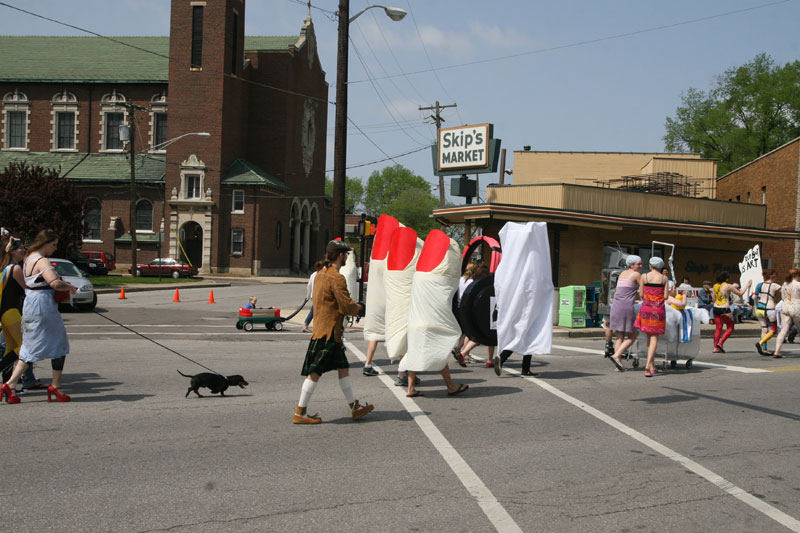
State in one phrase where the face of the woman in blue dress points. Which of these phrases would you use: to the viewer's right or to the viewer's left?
to the viewer's right

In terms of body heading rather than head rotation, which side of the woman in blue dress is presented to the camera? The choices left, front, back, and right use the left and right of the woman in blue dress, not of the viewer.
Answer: right

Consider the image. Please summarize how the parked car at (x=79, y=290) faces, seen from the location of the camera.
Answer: facing the viewer and to the right of the viewer

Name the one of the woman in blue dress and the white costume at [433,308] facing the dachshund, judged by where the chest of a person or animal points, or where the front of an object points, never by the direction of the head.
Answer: the woman in blue dress

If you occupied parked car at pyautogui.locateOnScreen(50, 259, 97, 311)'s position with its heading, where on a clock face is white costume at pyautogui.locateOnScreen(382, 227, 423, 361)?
The white costume is roughly at 1 o'clock from the parked car.

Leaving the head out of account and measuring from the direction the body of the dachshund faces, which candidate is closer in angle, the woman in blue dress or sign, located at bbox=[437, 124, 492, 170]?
the sign

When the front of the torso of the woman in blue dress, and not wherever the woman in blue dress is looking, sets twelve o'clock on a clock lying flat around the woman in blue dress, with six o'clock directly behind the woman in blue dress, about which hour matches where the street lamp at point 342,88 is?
The street lamp is roughly at 10 o'clock from the woman in blue dress.

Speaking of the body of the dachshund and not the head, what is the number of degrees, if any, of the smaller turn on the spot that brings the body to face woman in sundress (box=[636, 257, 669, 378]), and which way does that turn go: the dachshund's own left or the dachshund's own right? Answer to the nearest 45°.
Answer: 0° — it already faces them

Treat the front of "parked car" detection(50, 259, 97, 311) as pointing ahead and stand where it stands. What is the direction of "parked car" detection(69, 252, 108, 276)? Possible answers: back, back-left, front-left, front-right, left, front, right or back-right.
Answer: back-left

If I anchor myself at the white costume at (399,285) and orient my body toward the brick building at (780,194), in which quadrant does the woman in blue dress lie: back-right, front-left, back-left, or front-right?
back-left

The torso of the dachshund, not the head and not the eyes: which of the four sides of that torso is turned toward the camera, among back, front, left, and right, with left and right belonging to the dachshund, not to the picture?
right
